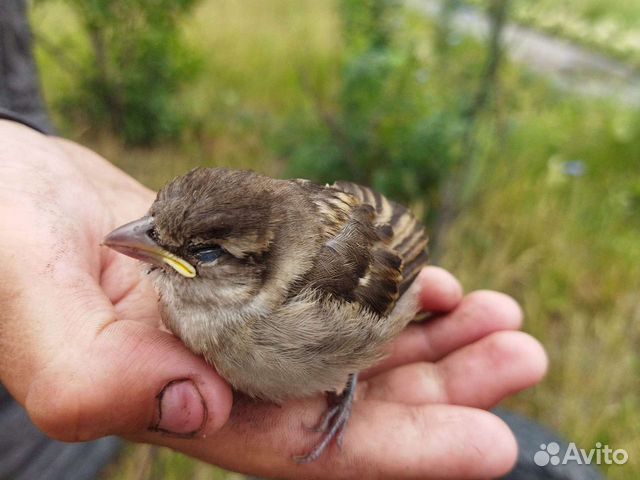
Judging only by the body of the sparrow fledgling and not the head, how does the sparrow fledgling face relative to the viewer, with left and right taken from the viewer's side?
facing the viewer and to the left of the viewer
